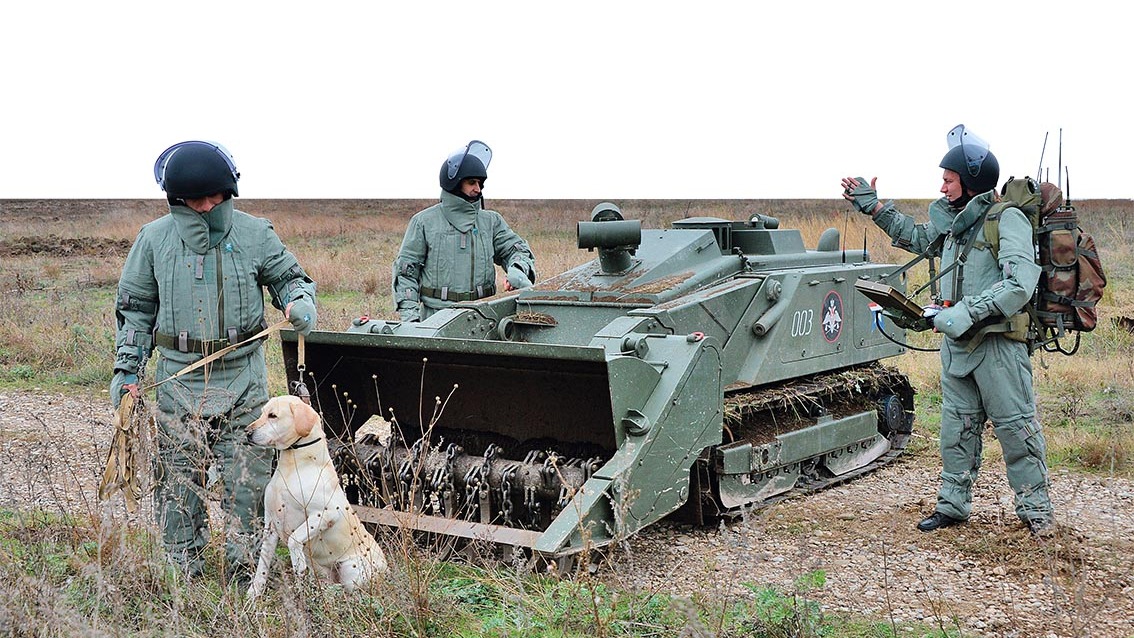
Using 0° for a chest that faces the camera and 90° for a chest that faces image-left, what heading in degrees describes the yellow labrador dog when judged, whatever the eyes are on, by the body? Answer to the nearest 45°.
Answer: approximately 45°

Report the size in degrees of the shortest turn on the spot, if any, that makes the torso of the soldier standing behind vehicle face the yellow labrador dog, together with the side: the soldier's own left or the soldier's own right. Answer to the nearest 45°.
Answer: approximately 45° to the soldier's own right

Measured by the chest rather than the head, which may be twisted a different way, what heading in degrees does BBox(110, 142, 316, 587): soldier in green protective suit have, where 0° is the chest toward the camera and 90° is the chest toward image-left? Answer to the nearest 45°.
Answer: approximately 0°

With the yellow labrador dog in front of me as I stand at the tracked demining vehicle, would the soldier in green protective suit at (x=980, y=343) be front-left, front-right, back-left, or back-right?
back-left

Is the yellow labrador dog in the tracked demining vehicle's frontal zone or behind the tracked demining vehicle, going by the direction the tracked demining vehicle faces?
frontal zone

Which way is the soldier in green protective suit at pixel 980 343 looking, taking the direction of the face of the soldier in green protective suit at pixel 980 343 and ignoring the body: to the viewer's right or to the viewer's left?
to the viewer's left

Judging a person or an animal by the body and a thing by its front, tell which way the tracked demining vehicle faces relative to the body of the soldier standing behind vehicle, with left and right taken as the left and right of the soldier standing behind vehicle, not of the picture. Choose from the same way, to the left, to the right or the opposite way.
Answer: to the right

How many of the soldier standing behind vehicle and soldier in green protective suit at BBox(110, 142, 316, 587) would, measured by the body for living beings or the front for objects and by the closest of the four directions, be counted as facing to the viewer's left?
0

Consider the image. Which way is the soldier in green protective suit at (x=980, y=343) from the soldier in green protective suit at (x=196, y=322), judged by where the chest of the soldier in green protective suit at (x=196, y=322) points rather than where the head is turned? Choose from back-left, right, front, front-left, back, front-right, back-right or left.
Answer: left

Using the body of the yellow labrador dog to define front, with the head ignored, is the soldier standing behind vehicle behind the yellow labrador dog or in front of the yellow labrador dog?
behind
